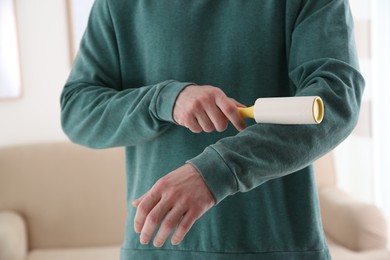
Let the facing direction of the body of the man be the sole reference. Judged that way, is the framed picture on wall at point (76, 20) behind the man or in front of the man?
behind

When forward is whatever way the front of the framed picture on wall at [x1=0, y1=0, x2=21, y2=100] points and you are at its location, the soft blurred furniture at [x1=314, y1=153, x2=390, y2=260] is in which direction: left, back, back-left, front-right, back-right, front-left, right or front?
front-left

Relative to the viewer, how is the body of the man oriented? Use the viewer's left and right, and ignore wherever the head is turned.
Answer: facing the viewer

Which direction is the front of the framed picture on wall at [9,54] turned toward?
toward the camera

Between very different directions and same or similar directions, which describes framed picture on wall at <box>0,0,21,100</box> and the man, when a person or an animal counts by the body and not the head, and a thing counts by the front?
same or similar directions

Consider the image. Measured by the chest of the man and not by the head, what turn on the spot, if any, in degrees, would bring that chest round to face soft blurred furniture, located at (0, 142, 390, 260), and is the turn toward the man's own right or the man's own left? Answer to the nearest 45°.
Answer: approximately 135° to the man's own right

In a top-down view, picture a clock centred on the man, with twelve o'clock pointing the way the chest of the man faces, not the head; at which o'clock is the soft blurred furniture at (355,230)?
The soft blurred furniture is roughly at 7 o'clock from the man.

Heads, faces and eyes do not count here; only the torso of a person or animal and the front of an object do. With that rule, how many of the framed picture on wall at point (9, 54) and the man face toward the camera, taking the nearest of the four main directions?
2
